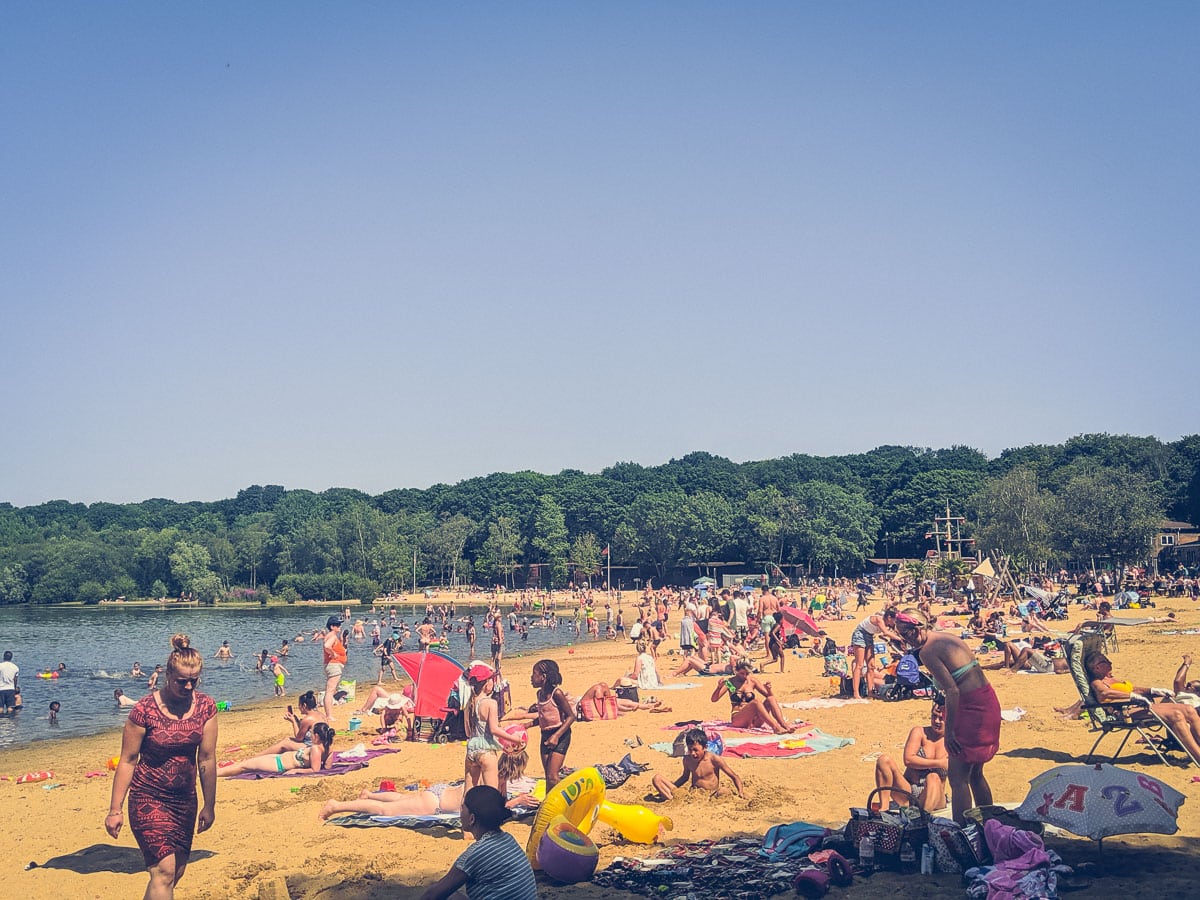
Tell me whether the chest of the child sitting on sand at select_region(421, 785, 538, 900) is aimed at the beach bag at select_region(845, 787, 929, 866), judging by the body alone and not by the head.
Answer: no

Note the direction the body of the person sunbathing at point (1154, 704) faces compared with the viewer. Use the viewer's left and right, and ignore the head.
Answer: facing to the right of the viewer

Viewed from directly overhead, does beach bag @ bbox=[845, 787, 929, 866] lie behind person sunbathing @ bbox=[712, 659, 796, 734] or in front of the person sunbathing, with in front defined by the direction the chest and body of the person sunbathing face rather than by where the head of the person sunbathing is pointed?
in front

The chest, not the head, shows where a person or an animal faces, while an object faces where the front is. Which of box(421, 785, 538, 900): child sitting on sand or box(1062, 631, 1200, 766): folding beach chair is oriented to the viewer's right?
the folding beach chair

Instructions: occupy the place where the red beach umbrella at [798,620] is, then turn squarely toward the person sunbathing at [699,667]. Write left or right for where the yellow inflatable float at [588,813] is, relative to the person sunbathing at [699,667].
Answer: left

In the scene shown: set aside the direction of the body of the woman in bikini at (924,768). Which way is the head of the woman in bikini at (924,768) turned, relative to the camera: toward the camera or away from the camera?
toward the camera

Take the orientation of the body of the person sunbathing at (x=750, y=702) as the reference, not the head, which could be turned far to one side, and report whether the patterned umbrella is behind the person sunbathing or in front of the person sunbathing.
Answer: in front

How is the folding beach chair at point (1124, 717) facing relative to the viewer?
to the viewer's right

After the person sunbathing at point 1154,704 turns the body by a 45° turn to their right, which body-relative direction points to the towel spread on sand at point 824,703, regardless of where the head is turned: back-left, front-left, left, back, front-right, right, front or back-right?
back

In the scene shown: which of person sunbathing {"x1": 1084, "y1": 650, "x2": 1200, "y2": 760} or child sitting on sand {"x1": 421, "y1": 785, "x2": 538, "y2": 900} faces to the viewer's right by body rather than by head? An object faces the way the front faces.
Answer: the person sunbathing

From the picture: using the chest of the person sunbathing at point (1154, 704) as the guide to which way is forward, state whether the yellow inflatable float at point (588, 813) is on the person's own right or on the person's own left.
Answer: on the person's own right

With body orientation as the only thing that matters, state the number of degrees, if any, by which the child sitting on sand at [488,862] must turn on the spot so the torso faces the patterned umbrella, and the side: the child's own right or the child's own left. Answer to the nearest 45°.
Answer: approximately 135° to the child's own right

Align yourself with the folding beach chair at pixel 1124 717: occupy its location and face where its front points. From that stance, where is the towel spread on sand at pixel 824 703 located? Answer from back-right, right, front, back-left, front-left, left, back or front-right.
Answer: back-left

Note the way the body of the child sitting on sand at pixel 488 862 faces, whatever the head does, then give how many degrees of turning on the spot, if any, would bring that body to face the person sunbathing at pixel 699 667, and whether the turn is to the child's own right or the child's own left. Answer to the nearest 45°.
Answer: approximately 45° to the child's own right

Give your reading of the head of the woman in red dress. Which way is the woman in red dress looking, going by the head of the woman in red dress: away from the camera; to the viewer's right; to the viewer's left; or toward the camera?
toward the camera

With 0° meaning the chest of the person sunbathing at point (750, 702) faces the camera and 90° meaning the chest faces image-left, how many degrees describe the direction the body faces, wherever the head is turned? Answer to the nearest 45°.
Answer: approximately 315°

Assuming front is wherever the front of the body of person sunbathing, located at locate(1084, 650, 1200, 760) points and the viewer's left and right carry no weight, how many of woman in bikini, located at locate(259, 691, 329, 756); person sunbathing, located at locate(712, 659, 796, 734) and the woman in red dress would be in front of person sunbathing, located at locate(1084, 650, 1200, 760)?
0
